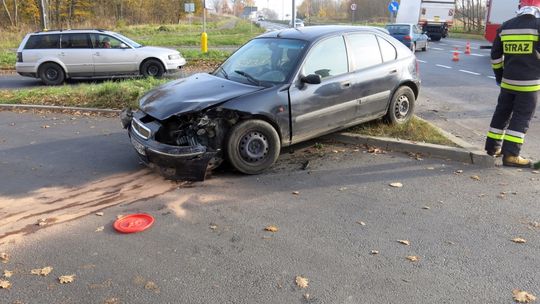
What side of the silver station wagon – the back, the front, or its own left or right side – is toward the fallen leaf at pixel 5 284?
right

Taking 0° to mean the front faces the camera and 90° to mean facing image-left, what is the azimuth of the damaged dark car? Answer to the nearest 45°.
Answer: approximately 45°

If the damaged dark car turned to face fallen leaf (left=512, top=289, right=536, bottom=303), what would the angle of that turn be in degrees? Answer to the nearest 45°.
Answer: approximately 90° to its left

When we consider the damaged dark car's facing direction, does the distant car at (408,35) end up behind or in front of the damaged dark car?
behind

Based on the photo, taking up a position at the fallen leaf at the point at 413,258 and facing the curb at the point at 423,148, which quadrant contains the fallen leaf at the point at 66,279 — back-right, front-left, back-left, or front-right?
back-left

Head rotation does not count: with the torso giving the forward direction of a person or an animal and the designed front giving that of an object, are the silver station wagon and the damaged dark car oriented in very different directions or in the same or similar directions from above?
very different directions

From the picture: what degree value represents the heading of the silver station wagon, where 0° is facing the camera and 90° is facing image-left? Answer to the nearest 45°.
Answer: approximately 270°

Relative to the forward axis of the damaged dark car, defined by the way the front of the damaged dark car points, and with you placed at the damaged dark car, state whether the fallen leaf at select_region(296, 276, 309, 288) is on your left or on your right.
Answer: on your left

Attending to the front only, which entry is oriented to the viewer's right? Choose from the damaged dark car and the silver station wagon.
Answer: the silver station wagon

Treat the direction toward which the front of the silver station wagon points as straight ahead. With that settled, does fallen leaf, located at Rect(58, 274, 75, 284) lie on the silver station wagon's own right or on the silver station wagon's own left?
on the silver station wagon's own right

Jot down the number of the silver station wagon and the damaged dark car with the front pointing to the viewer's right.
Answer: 1
